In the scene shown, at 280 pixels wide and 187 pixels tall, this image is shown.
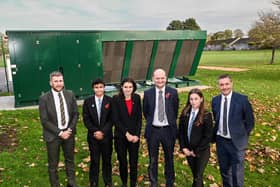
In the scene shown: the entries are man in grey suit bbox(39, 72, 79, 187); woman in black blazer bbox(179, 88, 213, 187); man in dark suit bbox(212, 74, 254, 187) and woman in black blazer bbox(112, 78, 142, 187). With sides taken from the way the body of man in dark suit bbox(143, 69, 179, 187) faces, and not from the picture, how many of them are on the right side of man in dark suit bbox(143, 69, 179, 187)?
2

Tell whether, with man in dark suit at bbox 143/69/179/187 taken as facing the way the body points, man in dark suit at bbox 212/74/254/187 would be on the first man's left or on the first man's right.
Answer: on the first man's left

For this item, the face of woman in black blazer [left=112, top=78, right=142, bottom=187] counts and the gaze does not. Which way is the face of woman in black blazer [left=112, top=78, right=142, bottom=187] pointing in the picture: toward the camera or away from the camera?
toward the camera

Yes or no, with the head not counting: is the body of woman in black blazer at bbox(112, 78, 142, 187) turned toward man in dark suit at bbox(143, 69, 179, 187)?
no

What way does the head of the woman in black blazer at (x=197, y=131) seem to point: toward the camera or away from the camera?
toward the camera

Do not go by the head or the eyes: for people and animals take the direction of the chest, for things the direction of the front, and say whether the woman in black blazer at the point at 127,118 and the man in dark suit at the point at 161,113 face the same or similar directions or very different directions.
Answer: same or similar directions

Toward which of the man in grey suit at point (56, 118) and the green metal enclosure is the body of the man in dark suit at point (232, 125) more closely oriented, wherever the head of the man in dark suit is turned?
the man in grey suit

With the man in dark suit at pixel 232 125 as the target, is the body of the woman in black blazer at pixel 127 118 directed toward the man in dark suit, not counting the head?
no

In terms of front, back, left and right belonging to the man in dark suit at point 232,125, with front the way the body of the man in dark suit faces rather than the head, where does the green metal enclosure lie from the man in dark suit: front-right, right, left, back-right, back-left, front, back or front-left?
right

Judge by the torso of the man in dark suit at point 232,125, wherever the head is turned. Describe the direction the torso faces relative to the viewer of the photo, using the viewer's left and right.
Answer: facing the viewer and to the left of the viewer

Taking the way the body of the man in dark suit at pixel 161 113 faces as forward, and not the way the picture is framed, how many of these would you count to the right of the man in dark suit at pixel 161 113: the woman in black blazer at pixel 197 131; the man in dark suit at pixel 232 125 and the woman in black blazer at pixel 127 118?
1

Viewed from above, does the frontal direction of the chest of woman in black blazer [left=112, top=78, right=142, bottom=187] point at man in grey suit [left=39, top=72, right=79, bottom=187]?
no

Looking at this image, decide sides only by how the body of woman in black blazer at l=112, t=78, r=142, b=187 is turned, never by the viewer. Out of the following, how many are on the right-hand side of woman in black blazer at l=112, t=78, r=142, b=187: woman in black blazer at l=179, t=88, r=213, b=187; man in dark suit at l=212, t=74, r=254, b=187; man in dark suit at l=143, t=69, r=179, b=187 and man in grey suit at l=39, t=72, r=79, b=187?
1

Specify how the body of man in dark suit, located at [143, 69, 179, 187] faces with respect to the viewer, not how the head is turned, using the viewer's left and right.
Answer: facing the viewer

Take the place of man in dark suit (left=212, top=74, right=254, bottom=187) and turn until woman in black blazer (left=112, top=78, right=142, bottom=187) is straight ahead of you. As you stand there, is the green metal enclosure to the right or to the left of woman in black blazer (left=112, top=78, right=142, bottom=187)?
right
